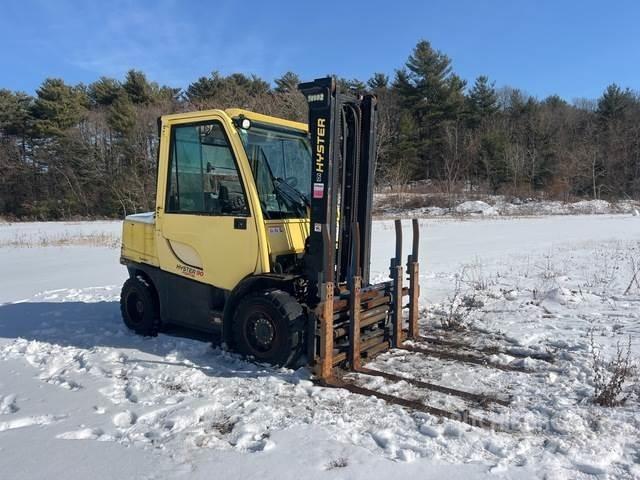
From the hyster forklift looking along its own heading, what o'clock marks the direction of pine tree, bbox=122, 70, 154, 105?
The pine tree is roughly at 7 o'clock from the hyster forklift.

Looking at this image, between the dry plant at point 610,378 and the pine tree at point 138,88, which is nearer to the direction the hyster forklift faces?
the dry plant

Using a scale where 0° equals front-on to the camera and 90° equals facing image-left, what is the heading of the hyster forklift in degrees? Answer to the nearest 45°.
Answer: approximately 315°

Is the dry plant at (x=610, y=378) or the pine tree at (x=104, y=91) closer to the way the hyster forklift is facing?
the dry plant

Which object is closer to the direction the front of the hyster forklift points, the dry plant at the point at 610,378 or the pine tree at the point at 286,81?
the dry plant

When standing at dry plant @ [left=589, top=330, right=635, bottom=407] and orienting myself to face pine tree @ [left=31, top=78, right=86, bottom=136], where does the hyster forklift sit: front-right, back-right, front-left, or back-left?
front-left

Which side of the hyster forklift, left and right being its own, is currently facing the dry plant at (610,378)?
front

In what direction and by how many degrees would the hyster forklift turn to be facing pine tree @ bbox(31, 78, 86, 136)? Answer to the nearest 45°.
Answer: approximately 180°

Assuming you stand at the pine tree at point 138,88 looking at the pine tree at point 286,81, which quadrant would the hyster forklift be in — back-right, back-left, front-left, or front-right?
front-right

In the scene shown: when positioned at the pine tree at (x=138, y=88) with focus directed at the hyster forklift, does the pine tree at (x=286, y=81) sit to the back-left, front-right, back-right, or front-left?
front-left

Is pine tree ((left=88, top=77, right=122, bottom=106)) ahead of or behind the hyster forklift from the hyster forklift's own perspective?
behind

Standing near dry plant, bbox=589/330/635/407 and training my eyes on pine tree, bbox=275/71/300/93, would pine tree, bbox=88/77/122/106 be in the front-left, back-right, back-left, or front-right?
front-left

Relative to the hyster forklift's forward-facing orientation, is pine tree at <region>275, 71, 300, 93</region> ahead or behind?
behind
